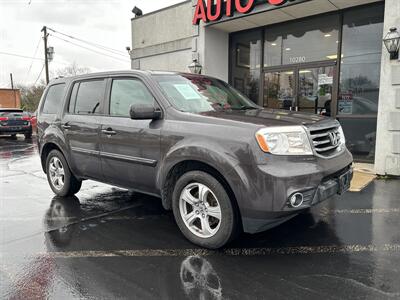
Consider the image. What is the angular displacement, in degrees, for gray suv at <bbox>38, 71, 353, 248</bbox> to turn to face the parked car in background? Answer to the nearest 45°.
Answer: approximately 180°

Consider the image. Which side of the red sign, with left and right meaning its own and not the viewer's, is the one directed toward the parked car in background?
right

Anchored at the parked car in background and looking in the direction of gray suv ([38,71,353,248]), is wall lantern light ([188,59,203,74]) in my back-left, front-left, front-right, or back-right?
front-left

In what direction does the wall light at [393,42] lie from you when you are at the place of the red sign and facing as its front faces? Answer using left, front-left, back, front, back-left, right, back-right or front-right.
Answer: left

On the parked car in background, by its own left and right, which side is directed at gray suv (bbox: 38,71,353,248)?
back

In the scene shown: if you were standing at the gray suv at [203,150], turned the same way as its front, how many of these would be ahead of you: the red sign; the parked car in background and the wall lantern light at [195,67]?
0

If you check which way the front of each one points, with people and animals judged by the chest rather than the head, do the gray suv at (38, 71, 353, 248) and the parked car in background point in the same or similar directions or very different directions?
very different directions

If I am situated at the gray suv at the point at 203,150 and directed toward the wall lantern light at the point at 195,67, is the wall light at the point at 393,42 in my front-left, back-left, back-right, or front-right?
front-right

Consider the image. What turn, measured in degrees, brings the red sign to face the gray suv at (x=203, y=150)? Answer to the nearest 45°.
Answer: approximately 45° to its left

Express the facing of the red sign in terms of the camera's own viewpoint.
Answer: facing the viewer and to the left of the viewer

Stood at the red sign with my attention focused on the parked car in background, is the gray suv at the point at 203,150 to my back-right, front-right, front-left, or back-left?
back-left

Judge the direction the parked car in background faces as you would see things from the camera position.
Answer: facing away from the viewer

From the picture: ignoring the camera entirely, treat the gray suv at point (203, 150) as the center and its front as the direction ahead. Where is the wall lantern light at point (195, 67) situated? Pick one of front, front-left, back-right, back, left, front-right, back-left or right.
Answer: back-left
